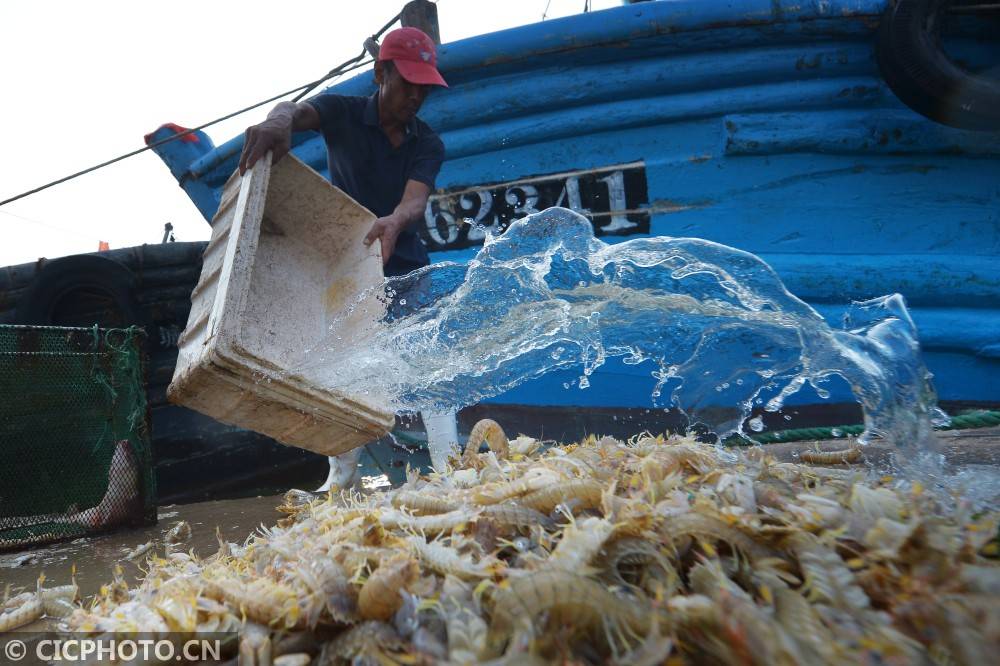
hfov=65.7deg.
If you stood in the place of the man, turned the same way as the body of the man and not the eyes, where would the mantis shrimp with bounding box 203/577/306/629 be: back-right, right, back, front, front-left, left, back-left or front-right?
front-right

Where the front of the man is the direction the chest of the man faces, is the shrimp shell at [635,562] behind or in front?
in front

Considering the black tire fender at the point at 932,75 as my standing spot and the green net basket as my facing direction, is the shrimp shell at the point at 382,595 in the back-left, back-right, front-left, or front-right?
front-left

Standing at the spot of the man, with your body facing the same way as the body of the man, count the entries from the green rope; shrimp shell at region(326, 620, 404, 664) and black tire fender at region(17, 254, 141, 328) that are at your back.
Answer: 1
